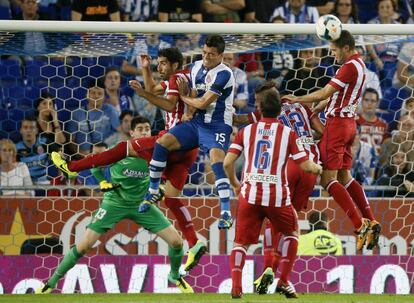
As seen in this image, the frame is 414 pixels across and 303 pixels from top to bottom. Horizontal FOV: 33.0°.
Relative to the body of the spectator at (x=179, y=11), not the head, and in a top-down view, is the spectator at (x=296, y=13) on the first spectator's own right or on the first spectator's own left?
on the first spectator's own left

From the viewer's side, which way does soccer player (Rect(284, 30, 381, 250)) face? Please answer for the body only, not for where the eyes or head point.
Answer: to the viewer's left

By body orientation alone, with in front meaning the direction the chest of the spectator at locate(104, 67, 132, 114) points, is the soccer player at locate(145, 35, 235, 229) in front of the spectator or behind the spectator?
in front

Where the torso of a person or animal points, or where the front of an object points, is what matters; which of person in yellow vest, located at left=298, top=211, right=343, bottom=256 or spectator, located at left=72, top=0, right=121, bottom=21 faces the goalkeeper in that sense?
spectator, located at left=72, top=0, right=121, bottom=21

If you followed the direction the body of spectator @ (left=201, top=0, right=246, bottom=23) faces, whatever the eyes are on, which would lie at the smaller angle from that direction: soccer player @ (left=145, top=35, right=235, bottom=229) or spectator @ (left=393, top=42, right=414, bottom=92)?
the soccer player

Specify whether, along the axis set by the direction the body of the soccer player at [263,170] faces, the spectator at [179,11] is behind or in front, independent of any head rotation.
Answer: in front

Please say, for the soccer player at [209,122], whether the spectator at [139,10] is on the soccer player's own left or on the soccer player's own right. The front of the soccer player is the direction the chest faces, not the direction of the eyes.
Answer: on the soccer player's own right

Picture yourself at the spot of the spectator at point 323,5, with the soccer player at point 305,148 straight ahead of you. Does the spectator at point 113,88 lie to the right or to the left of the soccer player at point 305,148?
right

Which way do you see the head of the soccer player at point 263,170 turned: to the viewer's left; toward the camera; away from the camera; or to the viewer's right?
away from the camera

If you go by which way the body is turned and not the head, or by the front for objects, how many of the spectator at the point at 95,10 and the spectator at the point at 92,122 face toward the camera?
2

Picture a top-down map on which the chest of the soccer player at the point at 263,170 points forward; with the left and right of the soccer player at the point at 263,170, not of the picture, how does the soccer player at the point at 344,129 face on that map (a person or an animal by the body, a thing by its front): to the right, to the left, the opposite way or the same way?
to the left

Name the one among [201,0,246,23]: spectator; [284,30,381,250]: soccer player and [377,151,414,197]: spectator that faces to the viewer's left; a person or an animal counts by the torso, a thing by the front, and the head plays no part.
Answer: the soccer player
